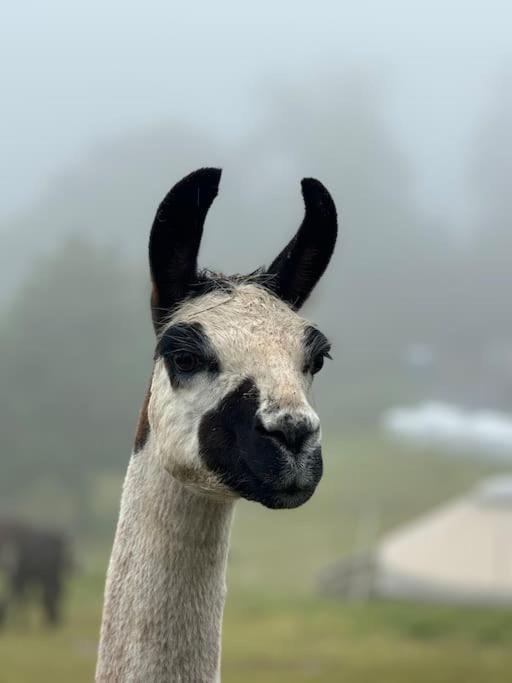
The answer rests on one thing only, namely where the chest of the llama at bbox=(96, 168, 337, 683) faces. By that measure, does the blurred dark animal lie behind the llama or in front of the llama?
behind

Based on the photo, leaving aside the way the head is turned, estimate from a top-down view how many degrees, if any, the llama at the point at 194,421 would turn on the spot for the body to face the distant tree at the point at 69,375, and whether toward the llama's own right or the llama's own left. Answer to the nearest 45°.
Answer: approximately 135° to the llama's own left

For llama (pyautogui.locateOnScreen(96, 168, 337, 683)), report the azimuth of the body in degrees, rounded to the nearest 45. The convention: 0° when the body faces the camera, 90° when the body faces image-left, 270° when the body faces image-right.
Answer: approximately 315°
